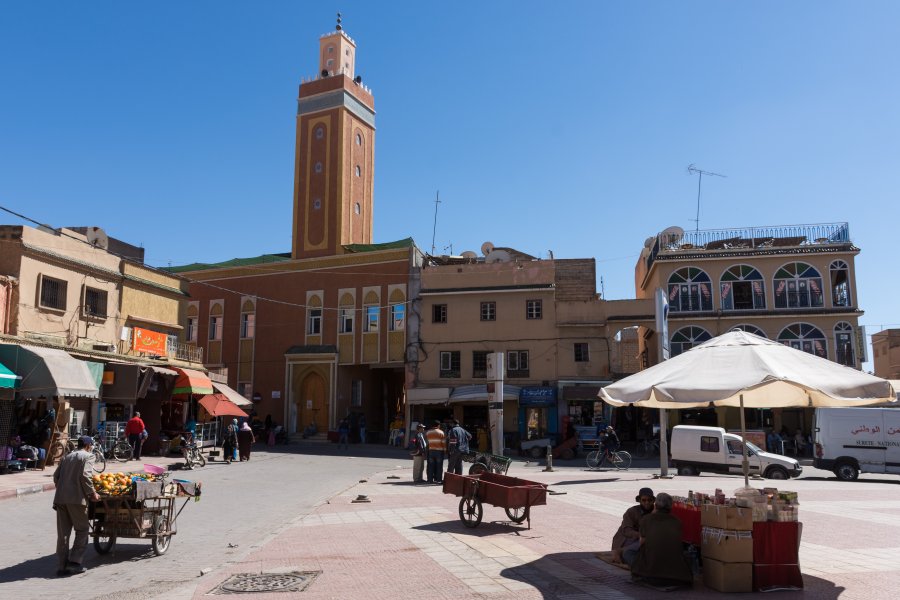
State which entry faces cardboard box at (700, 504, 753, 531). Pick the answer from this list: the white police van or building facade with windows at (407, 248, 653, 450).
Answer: the building facade with windows

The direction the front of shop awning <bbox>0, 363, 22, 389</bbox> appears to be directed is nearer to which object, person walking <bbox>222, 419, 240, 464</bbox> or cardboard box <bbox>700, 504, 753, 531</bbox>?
the cardboard box

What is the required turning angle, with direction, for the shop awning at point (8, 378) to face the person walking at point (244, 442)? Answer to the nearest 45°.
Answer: approximately 90° to its left

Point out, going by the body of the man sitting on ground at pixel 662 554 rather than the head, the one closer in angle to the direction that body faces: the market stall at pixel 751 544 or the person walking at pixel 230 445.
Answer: the person walking

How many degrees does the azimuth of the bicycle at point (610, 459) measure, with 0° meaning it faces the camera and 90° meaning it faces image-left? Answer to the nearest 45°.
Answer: approximately 90°

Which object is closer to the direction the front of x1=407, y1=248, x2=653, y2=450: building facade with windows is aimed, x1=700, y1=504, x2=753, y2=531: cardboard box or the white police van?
the cardboard box

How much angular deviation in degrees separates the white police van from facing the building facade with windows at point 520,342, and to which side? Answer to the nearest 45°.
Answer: approximately 135° to its left

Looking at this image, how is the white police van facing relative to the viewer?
to the viewer's right

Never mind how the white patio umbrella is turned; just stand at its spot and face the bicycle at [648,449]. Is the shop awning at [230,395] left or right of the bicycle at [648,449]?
left

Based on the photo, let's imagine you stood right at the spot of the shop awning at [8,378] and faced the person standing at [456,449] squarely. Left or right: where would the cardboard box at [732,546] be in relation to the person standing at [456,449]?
right

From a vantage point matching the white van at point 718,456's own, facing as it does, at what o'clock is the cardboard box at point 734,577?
The cardboard box is roughly at 3 o'clock from the white van.

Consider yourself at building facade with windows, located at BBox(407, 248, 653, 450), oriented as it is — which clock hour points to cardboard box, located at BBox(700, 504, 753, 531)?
The cardboard box is roughly at 12 o'clock from the building facade with windows.

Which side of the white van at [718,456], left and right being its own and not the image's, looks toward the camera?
right
